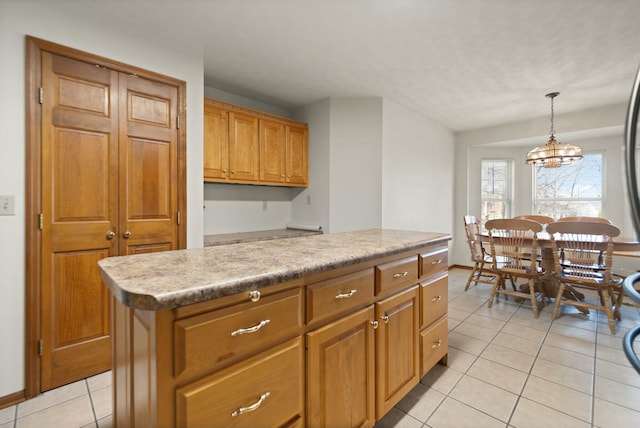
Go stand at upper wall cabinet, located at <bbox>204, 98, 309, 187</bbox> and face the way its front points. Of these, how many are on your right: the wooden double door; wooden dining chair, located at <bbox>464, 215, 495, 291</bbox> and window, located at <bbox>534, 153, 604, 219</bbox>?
1

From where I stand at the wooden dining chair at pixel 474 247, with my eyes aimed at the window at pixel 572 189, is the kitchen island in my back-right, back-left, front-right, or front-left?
back-right

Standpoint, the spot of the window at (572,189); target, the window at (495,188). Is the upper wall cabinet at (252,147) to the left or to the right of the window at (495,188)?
left

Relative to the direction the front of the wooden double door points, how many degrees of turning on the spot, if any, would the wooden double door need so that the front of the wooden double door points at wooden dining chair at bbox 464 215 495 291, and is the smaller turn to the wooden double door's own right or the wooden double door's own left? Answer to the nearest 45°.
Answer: approximately 45° to the wooden double door's own left

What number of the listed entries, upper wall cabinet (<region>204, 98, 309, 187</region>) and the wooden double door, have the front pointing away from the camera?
0

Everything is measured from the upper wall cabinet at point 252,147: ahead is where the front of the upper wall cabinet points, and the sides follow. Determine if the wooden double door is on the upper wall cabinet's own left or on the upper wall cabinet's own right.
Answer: on the upper wall cabinet's own right

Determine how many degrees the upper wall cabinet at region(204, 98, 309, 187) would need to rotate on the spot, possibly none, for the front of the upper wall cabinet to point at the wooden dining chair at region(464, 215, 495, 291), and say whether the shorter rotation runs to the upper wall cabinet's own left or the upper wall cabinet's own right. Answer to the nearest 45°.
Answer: approximately 45° to the upper wall cabinet's own left

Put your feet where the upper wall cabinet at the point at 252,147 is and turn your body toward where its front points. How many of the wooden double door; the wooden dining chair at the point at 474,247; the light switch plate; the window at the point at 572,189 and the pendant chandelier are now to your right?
2

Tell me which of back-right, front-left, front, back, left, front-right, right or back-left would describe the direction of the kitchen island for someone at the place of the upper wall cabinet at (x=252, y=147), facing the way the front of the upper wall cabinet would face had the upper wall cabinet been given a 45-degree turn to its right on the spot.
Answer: front

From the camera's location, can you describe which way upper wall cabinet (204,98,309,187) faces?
facing the viewer and to the right of the viewer

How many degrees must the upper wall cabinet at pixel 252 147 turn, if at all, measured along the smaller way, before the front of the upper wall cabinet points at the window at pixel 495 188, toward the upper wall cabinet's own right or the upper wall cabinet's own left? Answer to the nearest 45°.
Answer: approximately 45° to the upper wall cabinet's own left

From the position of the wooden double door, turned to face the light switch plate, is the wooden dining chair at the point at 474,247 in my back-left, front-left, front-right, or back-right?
back-left
